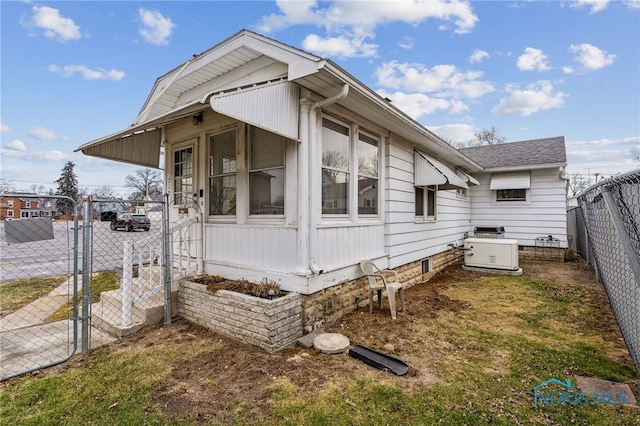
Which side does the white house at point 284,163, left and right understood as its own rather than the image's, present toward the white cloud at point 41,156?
right

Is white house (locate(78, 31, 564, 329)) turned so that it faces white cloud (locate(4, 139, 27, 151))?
no

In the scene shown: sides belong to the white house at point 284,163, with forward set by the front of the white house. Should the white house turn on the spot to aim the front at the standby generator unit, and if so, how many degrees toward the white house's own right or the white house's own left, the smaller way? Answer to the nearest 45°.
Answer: approximately 180°

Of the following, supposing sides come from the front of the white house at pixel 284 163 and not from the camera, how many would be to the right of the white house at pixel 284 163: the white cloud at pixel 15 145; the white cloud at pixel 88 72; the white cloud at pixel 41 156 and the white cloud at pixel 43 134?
4

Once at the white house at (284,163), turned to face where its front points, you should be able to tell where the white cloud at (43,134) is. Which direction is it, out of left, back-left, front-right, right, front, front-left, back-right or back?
right

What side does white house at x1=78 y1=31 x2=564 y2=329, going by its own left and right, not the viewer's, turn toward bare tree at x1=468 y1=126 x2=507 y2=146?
back

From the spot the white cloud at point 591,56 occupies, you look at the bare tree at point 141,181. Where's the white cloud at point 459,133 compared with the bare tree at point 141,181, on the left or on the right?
right

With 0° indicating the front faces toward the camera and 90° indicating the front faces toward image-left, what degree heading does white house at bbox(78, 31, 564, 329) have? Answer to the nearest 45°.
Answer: approximately 45°

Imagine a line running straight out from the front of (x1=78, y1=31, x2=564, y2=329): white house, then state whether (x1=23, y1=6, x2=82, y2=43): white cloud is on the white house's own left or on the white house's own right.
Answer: on the white house's own right

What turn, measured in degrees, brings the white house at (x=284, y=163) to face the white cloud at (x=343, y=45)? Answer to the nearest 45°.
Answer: approximately 135° to its right

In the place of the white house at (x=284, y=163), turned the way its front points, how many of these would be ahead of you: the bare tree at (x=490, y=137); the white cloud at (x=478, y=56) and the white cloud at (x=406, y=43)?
0

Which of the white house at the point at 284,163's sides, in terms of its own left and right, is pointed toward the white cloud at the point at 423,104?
back

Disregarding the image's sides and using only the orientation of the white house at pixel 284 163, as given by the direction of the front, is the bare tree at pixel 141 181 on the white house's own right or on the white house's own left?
on the white house's own right

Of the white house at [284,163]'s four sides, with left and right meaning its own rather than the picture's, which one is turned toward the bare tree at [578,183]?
back

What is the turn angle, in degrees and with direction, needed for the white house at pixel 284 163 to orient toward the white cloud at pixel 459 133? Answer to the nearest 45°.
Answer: approximately 180°

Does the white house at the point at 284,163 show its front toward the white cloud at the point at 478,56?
no

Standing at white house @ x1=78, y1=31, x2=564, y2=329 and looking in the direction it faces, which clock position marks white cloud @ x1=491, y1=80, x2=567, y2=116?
The white cloud is roughly at 6 o'clock from the white house.

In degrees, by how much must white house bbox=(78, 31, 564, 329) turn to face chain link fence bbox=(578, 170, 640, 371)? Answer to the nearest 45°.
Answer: approximately 90° to its left
